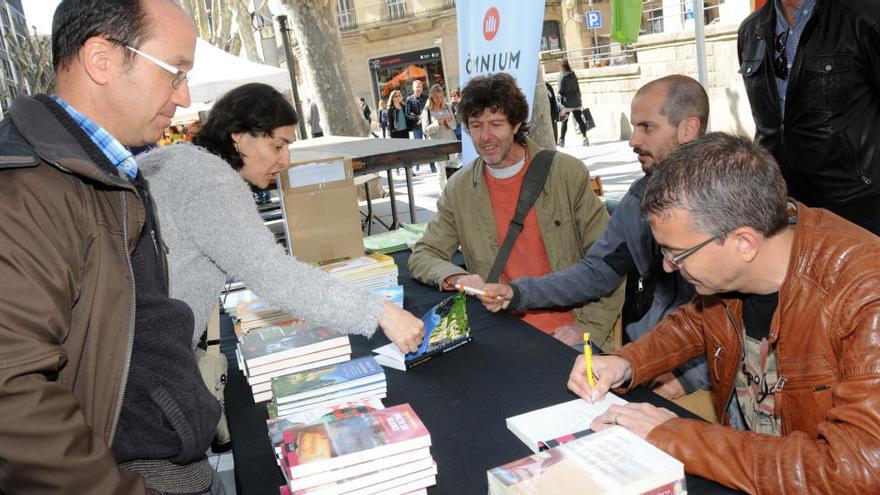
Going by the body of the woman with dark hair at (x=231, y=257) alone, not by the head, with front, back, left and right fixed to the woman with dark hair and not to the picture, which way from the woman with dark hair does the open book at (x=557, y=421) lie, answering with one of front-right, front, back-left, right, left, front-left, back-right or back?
front-right

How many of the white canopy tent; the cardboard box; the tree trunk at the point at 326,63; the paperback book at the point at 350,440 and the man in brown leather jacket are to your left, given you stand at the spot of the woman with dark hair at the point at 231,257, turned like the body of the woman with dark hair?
3

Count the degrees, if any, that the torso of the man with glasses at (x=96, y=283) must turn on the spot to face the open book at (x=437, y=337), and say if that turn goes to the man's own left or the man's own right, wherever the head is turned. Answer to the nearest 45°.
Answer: approximately 45° to the man's own left

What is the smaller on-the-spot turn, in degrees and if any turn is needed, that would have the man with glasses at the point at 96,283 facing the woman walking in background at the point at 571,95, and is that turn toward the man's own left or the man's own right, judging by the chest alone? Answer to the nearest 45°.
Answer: approximately 45° to the man's own left

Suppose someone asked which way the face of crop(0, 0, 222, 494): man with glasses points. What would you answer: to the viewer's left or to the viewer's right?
to the viewer's right

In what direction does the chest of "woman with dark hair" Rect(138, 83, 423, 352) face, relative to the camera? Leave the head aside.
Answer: to the viewer's right

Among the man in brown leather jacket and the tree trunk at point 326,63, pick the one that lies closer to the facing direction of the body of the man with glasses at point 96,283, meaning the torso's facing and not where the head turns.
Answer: the man in brown leather jacket

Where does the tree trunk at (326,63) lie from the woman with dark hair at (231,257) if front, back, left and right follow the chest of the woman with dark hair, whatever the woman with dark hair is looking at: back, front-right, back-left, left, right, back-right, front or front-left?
left

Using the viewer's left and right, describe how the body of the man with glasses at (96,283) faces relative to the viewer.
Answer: facing to the right of the viewer

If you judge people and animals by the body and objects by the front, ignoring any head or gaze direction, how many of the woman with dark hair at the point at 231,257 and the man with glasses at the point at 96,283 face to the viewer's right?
2

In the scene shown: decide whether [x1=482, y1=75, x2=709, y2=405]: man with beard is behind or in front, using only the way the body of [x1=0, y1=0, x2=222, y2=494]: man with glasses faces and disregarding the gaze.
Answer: in front
